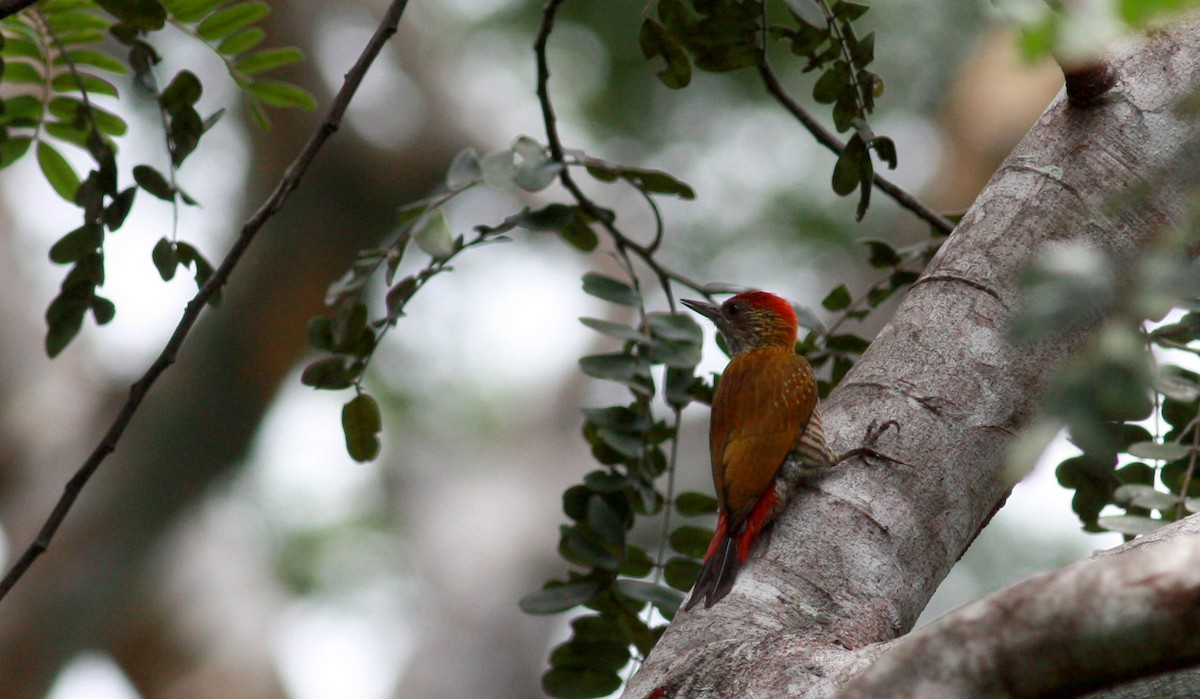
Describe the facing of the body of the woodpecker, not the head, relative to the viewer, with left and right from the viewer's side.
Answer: facing away from the viewer and to the right of the viewer

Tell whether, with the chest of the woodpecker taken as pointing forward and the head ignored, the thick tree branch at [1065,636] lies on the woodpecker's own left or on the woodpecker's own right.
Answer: on the woodpecker's own right
